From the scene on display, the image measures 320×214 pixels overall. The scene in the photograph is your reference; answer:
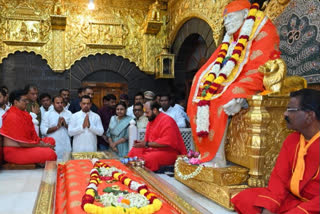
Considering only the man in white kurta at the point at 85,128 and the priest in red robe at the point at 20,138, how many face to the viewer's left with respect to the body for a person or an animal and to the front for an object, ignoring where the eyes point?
0

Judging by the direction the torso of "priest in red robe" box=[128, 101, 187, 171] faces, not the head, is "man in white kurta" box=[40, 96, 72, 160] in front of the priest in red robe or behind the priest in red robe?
in front

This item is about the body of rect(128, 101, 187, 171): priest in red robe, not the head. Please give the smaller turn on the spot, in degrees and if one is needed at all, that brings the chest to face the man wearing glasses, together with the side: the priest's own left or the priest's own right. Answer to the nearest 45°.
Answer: approximately 90° to the priest's own right

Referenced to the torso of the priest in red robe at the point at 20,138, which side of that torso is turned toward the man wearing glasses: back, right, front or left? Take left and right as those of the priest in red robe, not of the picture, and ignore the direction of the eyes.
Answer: front

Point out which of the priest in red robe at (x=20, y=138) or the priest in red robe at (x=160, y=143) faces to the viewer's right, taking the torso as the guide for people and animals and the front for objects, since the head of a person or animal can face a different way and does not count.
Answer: the priest in red robe at (x=20, y=138)

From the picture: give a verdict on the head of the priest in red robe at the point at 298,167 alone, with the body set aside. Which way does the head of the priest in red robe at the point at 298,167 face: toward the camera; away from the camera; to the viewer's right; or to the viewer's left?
to the viewer's left

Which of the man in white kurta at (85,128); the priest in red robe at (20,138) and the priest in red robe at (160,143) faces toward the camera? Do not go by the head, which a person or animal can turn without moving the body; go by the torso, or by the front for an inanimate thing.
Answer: the man in white kurta

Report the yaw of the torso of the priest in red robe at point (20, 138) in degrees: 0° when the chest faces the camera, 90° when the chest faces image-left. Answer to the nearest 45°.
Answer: approximately 270°

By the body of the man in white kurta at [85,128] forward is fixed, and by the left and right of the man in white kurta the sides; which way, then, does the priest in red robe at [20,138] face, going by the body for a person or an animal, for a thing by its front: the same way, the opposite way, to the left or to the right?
to the left

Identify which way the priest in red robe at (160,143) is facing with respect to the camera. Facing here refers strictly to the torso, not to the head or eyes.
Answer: to the viewer's left

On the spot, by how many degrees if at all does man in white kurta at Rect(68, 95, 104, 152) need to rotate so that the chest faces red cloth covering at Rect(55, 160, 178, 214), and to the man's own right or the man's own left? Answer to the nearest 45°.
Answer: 0° — they already face it
